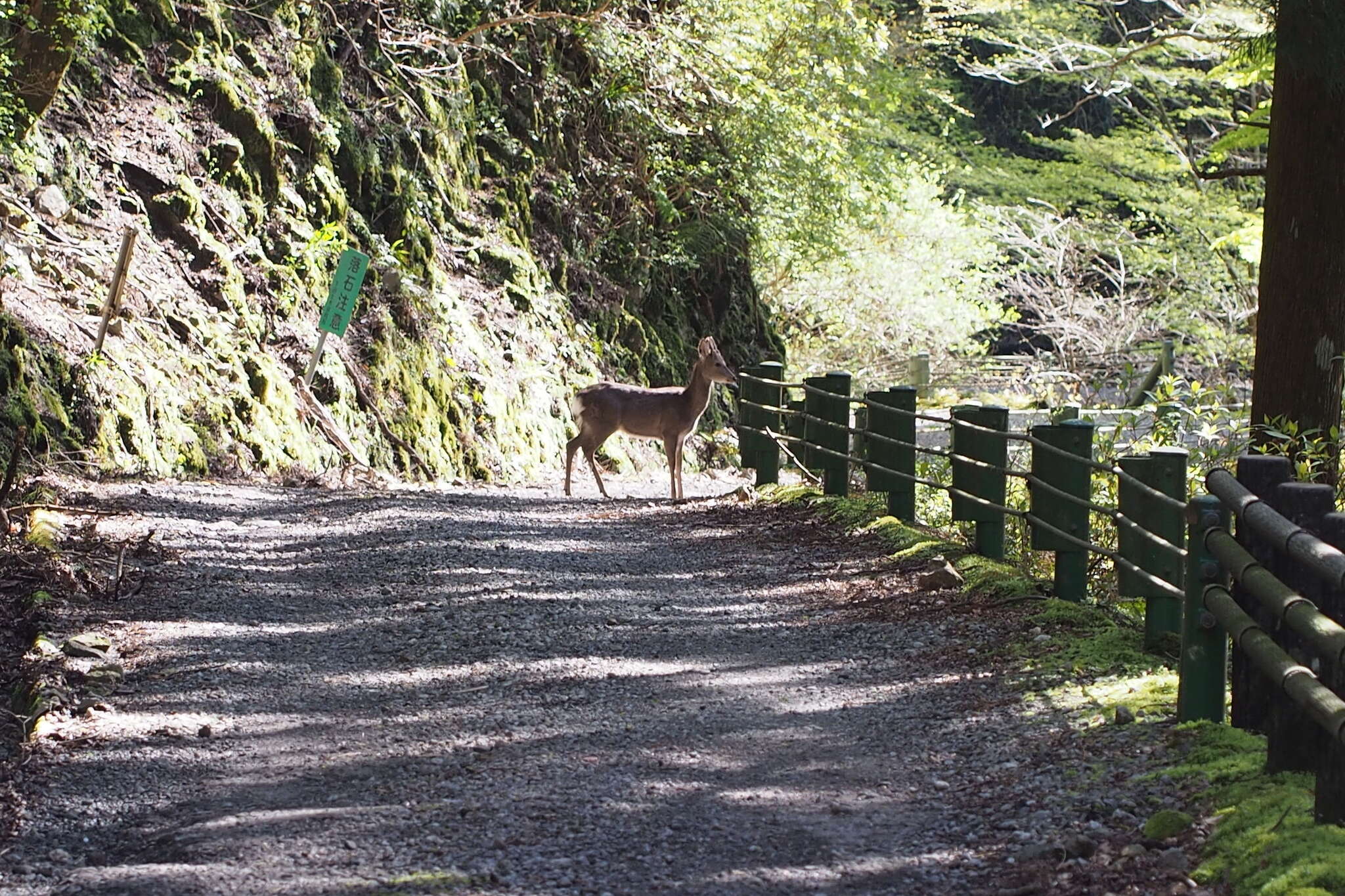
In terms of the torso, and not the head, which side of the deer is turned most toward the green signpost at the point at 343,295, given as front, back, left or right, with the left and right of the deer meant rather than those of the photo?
back

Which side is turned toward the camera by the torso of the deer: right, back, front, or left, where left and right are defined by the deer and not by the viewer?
right

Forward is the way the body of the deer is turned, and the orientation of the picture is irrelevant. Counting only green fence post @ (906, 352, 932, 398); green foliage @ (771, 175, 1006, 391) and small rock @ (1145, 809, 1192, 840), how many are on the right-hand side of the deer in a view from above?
1

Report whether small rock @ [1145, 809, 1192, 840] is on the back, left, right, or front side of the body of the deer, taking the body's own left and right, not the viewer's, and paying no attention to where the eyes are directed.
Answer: right

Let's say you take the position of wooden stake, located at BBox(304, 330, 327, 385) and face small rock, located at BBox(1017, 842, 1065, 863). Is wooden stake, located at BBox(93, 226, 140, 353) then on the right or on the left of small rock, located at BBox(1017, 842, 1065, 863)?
right

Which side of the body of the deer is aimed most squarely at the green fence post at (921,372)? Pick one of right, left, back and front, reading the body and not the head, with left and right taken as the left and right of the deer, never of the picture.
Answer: left

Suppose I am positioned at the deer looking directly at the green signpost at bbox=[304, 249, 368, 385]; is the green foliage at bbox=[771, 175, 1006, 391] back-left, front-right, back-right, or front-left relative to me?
back-right

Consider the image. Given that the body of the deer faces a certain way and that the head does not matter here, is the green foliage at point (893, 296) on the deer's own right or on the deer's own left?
on the deer's own left

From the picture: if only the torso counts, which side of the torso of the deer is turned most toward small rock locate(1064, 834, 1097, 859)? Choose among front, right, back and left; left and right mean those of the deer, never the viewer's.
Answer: right

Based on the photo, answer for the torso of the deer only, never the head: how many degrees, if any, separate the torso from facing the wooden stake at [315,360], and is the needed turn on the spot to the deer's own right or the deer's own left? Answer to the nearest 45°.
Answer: approximately 180°

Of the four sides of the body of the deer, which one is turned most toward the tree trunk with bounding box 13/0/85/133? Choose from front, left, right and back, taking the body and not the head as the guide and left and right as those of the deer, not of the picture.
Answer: back

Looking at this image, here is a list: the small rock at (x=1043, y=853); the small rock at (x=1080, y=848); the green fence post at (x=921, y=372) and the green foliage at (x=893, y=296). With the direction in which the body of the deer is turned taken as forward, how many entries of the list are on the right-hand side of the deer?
2

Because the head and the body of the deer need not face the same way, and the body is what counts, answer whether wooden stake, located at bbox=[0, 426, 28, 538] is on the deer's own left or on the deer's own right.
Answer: on the deer's own right

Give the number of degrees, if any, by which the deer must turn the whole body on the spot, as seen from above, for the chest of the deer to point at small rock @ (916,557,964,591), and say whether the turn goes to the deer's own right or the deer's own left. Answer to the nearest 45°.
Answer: approximately 90° to the deer's own right

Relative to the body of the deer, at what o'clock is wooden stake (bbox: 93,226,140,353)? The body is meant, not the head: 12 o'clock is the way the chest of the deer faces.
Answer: The wooden stake is roughly at 5 o'clock from the deer.
